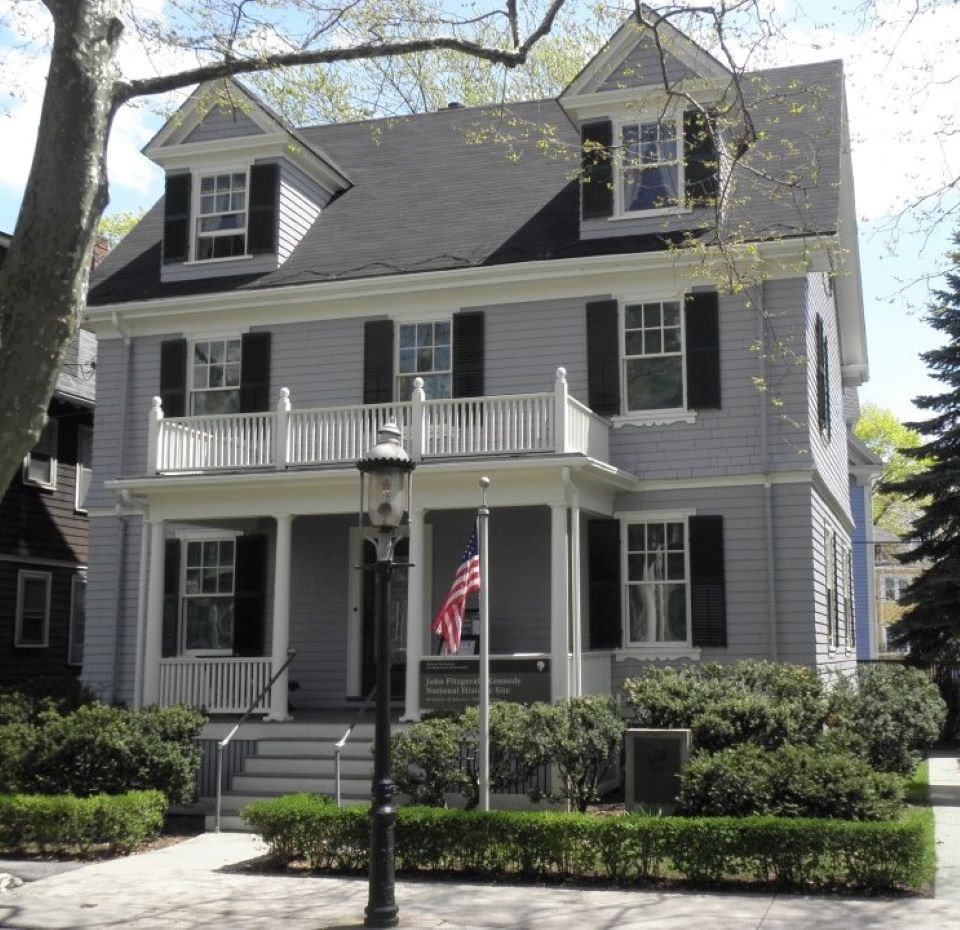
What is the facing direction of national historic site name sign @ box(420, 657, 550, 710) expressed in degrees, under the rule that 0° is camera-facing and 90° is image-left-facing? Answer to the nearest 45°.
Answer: approximately 0°

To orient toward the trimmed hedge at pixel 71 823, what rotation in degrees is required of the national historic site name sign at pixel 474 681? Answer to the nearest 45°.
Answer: approximately 45° to its right

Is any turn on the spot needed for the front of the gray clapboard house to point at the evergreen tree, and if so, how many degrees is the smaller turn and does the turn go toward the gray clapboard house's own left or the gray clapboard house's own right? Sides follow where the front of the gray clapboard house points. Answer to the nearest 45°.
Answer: approximately 135° to the gray clapboard house's own left

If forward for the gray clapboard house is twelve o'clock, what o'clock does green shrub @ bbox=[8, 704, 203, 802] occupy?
The green shrub is roughly at 2 o'clock from the gray clapboard house.

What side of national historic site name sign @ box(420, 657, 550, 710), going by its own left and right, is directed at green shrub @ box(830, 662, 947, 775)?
left

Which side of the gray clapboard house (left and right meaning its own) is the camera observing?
front

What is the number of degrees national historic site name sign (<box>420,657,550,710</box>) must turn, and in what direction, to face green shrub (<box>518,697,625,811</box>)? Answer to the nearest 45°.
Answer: approximately 45° to its left

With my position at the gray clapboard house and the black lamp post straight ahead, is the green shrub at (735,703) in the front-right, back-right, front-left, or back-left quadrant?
front-left

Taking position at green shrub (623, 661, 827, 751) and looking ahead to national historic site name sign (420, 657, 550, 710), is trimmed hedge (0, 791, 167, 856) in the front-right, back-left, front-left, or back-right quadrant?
front-left

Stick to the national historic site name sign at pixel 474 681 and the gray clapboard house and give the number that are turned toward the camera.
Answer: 2

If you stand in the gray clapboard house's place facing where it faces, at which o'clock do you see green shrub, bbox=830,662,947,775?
The green shrub is roughly at 10 o'clock from the gray clapboard house.

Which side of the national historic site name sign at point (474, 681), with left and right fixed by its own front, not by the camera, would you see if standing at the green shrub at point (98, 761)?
right

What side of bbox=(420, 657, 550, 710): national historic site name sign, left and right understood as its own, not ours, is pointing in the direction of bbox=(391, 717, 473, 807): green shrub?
front
